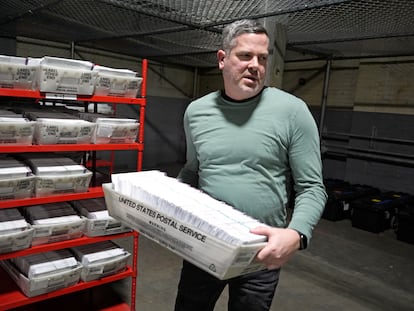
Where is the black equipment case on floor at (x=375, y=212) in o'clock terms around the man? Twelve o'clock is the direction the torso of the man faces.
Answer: The black equipment case on floor is roughly at 7 o'clock from the man.

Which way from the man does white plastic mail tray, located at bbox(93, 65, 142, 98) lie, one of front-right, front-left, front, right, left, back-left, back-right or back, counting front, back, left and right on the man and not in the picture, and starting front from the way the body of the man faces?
back-right

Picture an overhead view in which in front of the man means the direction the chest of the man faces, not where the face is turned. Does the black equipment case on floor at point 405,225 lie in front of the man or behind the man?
behind

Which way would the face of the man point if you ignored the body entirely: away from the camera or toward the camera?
toward the camera

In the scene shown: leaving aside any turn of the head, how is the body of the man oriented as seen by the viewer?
toward the camera

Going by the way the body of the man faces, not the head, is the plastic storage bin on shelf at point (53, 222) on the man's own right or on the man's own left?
on the man's own right

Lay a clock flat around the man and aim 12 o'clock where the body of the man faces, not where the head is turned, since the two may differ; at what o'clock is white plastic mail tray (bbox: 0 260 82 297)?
The white plastic mail tray is roughly at 4 o'clock from the man.

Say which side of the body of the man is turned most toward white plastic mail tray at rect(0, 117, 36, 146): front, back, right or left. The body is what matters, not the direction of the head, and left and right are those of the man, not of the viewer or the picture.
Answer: right

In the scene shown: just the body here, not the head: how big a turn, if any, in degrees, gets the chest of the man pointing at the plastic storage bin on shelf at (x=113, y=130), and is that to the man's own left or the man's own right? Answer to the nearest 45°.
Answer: approximately 135° to the man's own right
